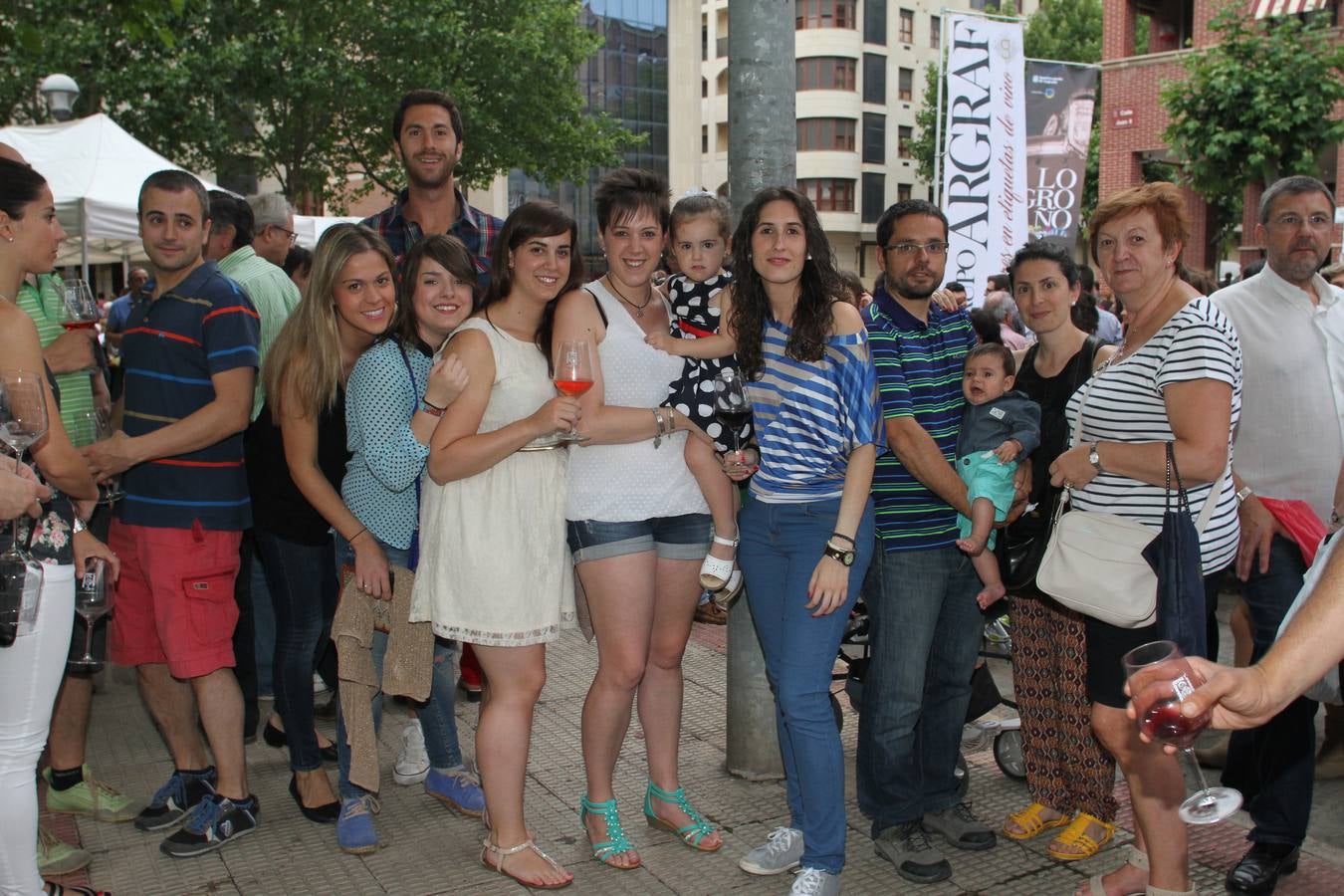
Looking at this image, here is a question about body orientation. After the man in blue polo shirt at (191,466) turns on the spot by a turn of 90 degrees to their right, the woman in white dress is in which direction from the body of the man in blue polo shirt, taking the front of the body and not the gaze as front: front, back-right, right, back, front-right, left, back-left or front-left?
back

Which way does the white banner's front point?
toward the camera

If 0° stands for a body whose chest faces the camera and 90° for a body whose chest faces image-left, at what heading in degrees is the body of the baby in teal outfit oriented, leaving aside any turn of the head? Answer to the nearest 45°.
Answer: approximately 45°

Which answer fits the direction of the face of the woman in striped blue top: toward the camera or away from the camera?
toward the camera

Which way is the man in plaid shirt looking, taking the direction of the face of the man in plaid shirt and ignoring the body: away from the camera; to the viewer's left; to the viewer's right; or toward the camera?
toward the camera

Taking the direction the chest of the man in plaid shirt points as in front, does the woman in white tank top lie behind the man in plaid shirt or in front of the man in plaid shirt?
in front

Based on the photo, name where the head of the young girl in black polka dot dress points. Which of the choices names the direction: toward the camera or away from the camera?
toward the camera

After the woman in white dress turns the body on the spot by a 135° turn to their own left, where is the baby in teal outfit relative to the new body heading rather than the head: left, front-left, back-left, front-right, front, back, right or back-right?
right

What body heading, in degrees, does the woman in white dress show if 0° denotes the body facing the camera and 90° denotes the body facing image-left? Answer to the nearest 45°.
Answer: approximately 315°

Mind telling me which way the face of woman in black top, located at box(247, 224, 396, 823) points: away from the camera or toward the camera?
toward the camera

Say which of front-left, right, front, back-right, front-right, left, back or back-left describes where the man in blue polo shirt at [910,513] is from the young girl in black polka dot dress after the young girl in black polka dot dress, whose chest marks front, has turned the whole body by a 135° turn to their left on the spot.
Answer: front

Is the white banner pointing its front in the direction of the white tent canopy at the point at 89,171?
no

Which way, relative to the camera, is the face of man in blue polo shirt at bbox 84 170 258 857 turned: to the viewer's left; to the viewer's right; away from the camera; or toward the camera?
toward the camera

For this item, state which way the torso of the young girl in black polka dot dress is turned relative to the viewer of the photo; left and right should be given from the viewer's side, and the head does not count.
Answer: facing the viewer and to the left of the viewer

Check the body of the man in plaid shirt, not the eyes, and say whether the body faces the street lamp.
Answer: no

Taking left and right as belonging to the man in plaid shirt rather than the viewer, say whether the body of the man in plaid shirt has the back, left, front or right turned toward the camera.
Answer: front

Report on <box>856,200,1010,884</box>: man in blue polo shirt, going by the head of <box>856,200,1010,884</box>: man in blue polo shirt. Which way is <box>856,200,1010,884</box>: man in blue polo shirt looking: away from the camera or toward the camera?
toward the camera
